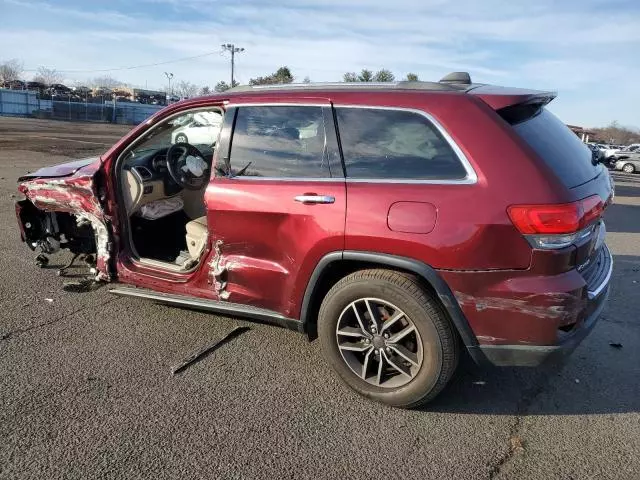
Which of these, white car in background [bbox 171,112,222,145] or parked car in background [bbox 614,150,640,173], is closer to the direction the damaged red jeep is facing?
the white car in background

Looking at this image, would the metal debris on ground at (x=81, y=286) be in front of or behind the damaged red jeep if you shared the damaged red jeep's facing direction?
in front

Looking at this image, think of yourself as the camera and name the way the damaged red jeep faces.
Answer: facing away from the viewer and to the left of the viewer

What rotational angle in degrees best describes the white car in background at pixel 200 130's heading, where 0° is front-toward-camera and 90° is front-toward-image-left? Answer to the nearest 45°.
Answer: approximately 90°

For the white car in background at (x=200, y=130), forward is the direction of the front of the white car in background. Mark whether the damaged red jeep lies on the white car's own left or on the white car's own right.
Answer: on the white car's own left

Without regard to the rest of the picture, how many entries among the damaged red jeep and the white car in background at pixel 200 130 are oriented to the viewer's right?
0
